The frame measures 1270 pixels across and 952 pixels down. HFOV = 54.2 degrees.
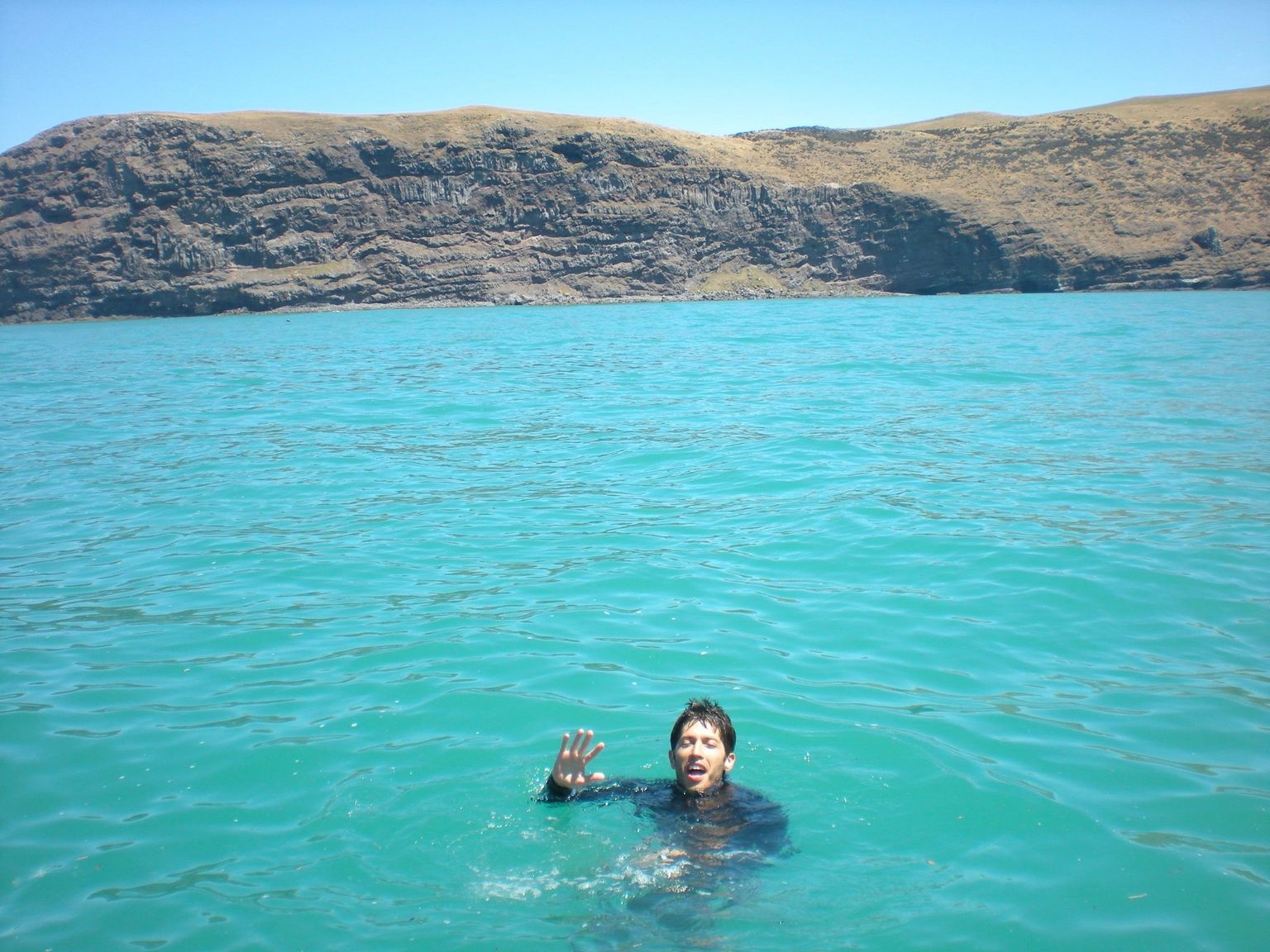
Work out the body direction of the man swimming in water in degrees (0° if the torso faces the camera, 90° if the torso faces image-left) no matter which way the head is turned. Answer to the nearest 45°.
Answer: approximately 0°
